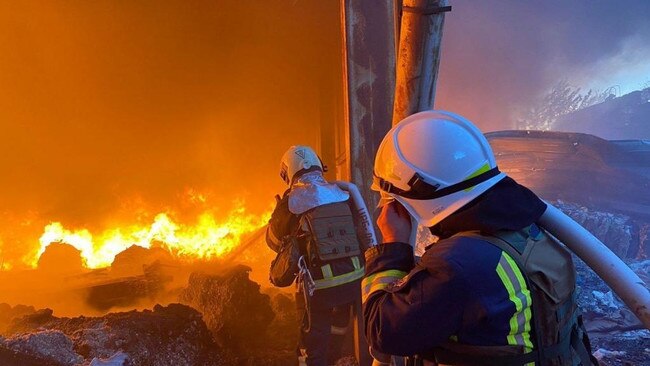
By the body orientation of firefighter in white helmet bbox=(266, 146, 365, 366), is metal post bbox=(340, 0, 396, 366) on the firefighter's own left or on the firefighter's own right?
on the firefighter's own right

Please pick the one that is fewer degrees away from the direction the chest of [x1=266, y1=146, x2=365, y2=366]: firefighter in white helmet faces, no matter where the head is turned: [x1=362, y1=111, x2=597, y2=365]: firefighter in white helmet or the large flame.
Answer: the large flame

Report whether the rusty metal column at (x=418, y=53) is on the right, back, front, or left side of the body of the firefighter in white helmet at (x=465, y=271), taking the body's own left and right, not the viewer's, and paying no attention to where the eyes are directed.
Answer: right

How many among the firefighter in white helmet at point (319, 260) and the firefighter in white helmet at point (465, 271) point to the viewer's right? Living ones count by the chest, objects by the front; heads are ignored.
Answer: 0

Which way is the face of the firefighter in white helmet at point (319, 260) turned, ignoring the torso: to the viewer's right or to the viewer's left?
to the viewer's left

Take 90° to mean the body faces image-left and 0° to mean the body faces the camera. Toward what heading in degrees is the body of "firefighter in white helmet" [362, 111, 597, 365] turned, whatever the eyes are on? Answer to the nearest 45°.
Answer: approximately 90°

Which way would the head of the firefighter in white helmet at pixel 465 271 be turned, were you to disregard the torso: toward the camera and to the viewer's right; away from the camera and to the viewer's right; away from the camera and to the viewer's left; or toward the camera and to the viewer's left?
away from the camera and to the viewer's left

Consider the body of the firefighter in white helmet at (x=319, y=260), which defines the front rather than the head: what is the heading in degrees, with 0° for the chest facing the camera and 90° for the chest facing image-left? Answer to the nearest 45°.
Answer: approximately 135°

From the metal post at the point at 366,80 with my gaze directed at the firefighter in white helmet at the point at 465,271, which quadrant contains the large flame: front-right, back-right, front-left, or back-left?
back-right

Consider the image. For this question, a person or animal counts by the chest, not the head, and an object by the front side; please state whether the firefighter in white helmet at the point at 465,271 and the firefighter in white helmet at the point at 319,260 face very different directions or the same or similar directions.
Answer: same or similar directions
